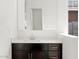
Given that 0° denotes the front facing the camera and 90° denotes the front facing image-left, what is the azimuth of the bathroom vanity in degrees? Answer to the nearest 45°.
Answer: approximately 0°
